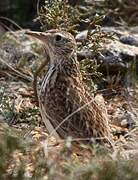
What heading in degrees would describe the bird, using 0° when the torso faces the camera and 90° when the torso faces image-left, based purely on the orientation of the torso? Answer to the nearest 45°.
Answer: approximately 90°

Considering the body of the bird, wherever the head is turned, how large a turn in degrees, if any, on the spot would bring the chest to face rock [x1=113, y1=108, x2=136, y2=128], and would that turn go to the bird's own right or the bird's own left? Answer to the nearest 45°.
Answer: approximately 135° to the bird's own right
